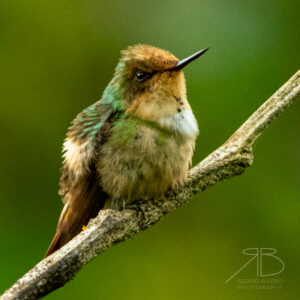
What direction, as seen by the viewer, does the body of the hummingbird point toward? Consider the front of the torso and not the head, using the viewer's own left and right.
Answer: facing the viewer and to the right of the viewer
